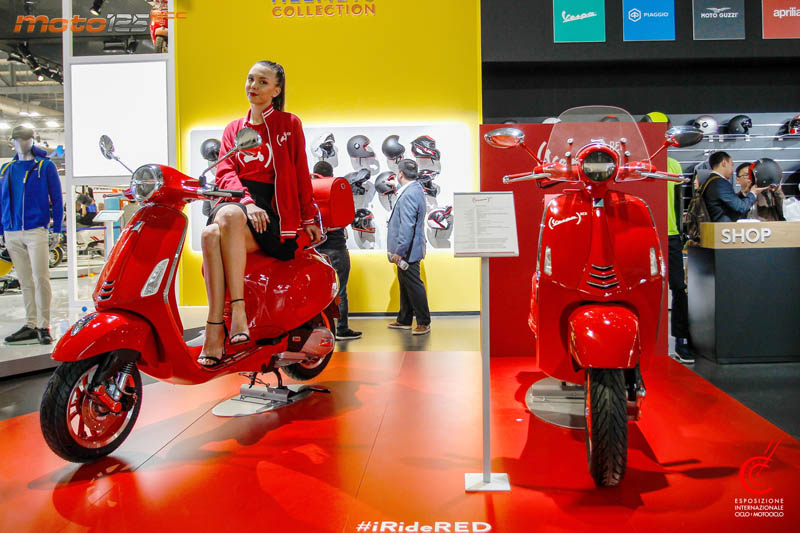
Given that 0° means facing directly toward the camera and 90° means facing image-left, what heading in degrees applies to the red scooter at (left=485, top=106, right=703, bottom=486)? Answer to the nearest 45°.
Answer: approximately 0°

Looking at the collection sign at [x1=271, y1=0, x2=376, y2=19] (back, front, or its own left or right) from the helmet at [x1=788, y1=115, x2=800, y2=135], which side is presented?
left

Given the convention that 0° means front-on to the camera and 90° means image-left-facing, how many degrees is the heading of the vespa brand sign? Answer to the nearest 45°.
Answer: approximately 0°
